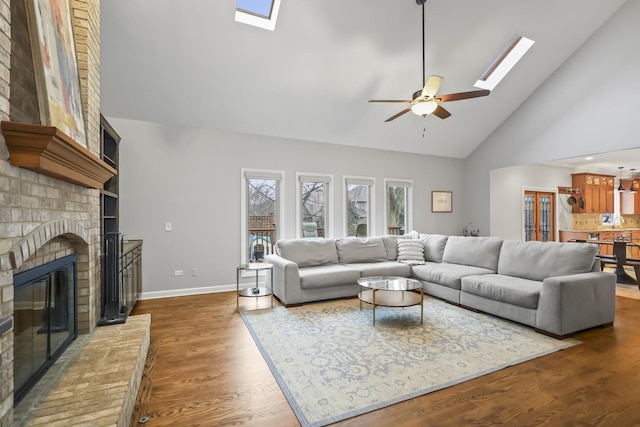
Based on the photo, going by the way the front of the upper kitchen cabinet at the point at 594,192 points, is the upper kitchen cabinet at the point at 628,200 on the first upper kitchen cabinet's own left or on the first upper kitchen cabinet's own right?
on the first upper kitchen cabinet's own left

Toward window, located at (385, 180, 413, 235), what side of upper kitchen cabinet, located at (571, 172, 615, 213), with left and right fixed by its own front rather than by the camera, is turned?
right

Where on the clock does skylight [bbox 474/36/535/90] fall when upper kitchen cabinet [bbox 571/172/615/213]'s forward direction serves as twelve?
The skylight is roughly at 2 o'clock from the upper kitchen cabinet.

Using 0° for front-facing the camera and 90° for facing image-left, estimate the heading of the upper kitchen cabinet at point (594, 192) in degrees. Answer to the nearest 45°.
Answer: approximately 315°

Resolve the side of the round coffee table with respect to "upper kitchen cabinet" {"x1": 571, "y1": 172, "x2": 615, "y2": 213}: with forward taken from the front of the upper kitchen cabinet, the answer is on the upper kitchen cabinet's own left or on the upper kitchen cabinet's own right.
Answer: on the upper kitchen cabinet's own right

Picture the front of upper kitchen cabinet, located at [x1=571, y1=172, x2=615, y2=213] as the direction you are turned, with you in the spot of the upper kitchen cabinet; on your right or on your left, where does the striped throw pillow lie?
on your right

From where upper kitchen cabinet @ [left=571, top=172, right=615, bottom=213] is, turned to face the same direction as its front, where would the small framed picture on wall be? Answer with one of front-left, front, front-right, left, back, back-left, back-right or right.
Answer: right

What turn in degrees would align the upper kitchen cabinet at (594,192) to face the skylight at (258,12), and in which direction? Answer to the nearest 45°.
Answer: approximately 45° to its right

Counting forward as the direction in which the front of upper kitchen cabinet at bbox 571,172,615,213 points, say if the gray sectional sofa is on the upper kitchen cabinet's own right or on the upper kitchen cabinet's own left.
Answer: on the upper kitchen cabinet's own right

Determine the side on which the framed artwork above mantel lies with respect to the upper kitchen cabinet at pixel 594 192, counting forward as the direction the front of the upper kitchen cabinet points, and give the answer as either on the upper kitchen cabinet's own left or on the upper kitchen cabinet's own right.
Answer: on the upper kitchen cabinet's own right
